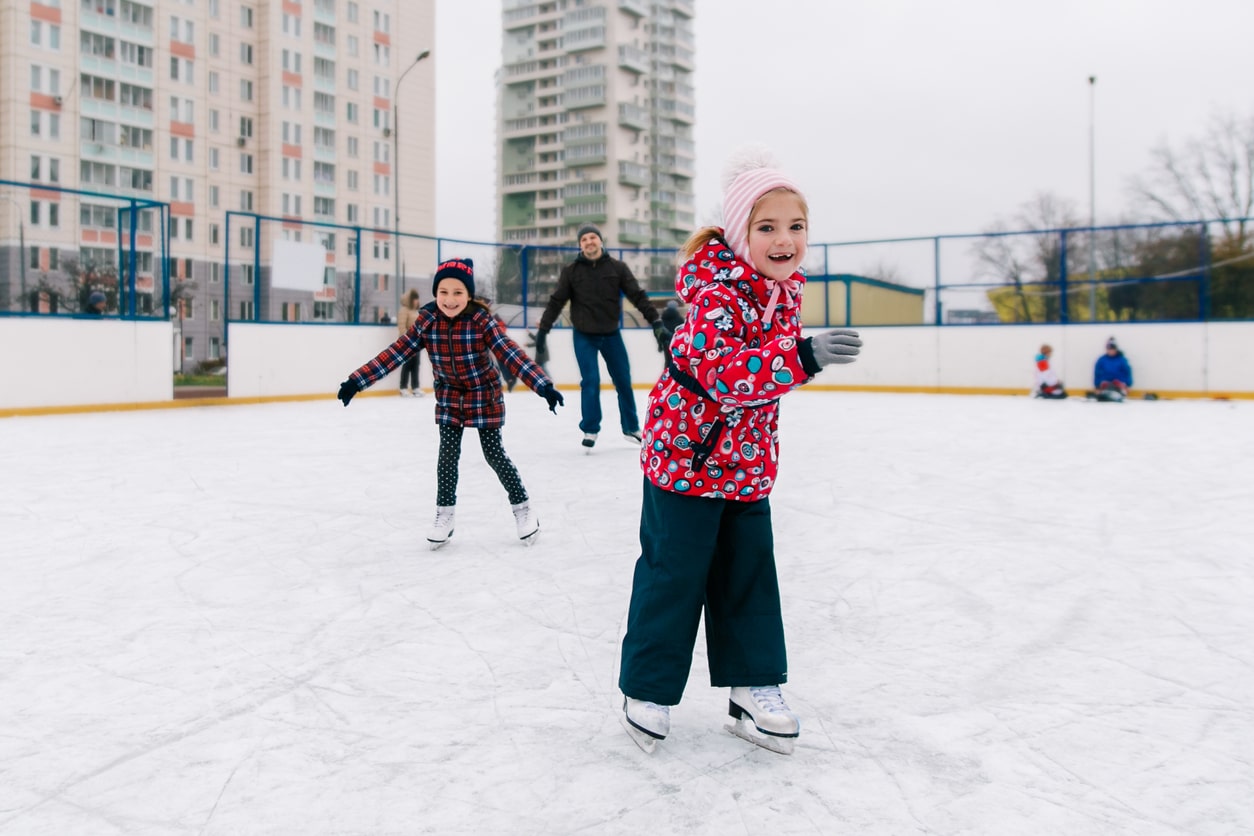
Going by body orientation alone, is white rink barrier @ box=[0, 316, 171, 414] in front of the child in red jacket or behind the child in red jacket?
behind

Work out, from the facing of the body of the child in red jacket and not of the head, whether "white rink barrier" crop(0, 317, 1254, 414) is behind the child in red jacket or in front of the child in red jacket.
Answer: behind

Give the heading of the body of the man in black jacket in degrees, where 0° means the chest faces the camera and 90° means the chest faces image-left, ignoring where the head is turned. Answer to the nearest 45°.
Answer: approximately 0°

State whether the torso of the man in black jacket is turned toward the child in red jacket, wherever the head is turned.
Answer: yes

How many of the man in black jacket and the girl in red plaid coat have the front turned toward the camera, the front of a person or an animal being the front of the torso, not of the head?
2

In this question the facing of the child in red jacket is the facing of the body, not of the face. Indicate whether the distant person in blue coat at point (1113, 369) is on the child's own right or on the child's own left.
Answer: on the child's own left

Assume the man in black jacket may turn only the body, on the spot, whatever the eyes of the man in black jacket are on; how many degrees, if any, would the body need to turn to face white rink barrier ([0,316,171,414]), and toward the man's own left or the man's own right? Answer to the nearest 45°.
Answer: approximately 135° to the man's own right

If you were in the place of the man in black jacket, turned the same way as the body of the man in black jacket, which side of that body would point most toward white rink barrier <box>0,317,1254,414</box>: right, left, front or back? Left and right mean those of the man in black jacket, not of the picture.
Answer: back
